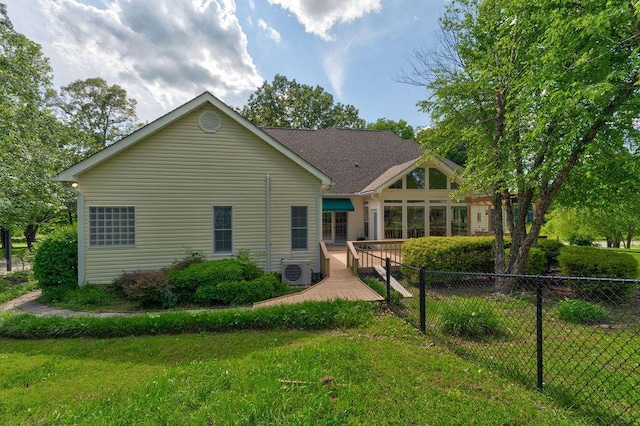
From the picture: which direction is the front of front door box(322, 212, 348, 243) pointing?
toward the camera

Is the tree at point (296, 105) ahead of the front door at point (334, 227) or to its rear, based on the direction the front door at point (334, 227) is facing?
to the rear

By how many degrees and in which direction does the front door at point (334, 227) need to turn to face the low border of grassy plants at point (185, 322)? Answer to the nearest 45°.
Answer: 0° — it already faces it

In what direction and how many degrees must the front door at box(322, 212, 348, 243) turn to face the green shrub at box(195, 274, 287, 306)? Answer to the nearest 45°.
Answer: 0° — it already faces it

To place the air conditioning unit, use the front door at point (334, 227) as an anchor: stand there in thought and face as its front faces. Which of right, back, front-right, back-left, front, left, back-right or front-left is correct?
front

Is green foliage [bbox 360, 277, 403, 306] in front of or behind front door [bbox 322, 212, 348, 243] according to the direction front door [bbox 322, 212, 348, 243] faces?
in front

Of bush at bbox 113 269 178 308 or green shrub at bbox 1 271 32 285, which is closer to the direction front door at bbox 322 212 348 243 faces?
the bush

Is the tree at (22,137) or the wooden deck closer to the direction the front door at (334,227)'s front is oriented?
the wooden deck

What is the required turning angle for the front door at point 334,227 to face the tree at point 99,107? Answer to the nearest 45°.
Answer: approximately 135° to its right

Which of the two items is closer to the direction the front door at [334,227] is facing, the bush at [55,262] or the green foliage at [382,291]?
the green foliage

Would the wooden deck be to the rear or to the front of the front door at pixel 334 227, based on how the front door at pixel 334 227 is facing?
to the front

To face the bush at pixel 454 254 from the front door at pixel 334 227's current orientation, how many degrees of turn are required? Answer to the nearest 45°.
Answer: approximately 45° to its left

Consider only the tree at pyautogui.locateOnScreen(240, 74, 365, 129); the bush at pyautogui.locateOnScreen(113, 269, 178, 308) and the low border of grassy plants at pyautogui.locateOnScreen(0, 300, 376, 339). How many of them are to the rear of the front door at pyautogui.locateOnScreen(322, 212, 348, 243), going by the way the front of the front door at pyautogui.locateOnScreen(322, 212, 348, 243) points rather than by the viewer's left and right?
1
